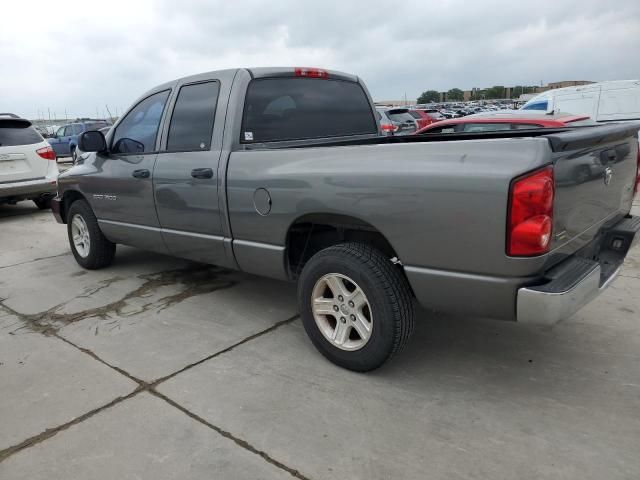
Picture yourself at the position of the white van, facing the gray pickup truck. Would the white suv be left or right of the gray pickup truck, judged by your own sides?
right

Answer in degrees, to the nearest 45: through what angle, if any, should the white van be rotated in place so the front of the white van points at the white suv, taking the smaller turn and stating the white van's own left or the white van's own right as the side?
approximately 45° to the white van's own left

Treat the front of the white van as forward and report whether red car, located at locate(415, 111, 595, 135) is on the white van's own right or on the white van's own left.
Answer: on the white van's own left

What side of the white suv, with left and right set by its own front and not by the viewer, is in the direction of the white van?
right

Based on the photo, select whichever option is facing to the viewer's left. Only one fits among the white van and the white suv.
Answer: the white van

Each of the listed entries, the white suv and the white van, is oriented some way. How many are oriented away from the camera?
1

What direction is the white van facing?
to the viewer's left

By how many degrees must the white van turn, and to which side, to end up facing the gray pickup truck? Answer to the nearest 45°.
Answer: approximately 90° to its left

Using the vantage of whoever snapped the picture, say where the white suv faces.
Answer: facing away from the viewer

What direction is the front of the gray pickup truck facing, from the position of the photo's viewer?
facing away from the viewer and to the left of the viewer

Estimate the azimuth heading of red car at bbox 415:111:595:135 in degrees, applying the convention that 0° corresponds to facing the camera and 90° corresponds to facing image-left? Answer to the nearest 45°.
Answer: approximately 135°
